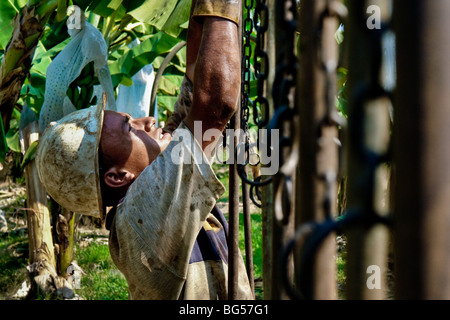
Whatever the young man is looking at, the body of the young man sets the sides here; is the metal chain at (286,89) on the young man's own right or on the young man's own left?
on the young man's own right

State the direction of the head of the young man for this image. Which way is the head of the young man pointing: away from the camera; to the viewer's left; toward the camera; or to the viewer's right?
to the viewer's right

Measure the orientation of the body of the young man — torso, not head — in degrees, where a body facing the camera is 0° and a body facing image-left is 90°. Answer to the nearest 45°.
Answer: approximately 270°

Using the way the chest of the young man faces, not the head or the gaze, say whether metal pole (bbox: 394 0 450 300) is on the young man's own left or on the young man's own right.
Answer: on the young man's own right

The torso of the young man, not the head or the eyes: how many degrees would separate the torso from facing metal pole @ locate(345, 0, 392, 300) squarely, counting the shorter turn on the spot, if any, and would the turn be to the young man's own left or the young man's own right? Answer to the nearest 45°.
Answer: approximately 90° to the young man's own right

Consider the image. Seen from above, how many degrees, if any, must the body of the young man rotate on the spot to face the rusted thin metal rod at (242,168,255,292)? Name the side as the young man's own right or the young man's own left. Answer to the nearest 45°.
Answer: approximately 45° to the young man's own left
